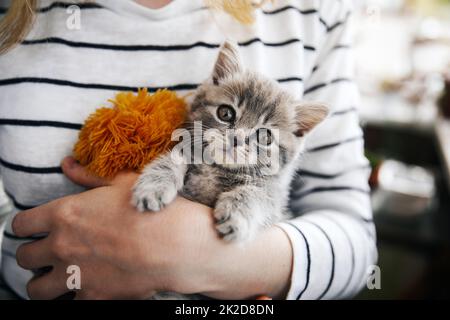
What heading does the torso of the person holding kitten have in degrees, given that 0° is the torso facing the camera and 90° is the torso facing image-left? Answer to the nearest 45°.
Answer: approximately 0°
